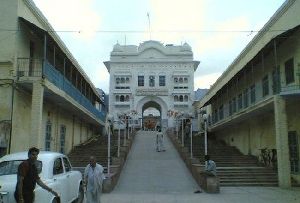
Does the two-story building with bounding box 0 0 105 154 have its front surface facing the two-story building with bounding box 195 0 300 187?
yes

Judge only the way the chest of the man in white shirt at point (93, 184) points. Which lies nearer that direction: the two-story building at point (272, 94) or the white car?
the white car

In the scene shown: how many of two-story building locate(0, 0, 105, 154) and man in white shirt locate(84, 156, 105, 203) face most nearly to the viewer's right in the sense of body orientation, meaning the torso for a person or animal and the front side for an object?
1

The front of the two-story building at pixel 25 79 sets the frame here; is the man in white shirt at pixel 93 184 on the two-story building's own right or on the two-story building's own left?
on the two-story building's own right

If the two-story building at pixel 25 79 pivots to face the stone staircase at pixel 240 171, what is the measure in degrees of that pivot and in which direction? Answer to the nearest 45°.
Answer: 0° — it already faces it

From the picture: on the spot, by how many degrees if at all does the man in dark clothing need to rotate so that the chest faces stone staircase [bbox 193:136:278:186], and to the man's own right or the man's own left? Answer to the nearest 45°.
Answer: approximately 90° to the man's own left

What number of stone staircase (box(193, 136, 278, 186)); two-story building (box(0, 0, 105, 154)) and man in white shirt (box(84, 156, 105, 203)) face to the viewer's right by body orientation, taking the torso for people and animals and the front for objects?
1

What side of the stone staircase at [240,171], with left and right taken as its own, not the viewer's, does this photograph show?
front

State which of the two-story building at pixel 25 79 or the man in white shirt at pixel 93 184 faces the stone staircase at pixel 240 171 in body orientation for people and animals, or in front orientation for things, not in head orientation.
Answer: the two-story building

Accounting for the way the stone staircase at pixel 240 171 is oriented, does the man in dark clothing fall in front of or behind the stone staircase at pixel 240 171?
in front

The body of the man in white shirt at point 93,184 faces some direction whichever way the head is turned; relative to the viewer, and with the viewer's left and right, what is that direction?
facing the viewer

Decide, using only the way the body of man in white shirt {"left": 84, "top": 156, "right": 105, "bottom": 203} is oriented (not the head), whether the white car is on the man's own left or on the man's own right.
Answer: on the man's own right

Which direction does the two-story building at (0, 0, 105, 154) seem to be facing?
to the viewer's right

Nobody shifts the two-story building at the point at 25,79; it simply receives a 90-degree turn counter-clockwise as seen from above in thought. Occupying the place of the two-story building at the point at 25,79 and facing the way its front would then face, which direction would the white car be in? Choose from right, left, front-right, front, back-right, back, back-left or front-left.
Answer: back

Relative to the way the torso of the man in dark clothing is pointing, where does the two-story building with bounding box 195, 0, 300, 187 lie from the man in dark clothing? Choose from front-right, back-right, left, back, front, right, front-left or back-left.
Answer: left

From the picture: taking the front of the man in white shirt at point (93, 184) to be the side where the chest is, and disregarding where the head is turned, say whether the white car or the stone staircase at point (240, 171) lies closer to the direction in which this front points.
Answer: the white car

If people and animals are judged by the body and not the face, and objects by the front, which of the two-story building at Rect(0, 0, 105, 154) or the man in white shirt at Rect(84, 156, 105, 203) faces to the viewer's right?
the two-story building
